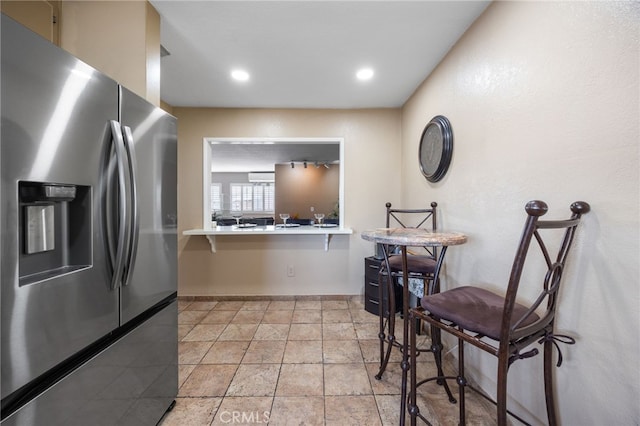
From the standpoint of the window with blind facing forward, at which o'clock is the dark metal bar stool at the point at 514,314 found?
The dark metal bar stool is roughly at 12 o'clock from the window with blind.

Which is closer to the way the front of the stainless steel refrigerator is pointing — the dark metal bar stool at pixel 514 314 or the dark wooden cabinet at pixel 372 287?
the dark metal bar stool

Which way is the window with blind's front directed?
toward the camera

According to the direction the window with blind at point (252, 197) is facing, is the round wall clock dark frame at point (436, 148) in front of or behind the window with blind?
in front

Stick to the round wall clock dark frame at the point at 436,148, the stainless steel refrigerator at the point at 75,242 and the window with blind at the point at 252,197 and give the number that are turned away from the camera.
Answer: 0

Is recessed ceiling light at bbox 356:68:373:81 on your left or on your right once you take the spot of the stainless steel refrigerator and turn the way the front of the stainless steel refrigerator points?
on your left

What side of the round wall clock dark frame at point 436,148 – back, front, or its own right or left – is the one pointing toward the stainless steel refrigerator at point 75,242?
front

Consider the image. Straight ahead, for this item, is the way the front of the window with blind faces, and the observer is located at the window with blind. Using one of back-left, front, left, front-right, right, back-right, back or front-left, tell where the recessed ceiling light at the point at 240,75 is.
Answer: front

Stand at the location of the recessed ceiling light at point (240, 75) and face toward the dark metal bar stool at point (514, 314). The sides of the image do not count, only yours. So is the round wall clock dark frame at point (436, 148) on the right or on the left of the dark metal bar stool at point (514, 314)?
left

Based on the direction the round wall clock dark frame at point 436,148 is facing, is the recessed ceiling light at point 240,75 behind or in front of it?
in front

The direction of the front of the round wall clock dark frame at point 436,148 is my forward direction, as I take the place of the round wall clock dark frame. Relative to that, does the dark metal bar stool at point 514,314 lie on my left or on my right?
on my left

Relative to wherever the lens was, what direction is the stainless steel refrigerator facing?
facing the viewer and to the right of the viewer

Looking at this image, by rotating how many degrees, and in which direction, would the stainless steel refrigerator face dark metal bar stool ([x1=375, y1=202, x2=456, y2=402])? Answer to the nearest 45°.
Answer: approximately 45° to its left

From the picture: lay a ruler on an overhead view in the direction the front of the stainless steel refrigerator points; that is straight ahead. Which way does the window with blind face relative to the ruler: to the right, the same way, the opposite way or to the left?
to the right

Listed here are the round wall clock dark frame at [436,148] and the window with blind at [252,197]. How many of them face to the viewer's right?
0

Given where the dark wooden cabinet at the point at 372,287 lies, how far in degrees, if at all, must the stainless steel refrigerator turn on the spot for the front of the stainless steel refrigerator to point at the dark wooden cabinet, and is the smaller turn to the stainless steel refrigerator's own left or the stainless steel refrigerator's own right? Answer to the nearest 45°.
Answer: approximately 45° to the stainless steel refrigerator's own left

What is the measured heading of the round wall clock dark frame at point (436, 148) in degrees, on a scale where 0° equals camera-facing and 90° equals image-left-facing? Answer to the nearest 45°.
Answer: approximately 45°
